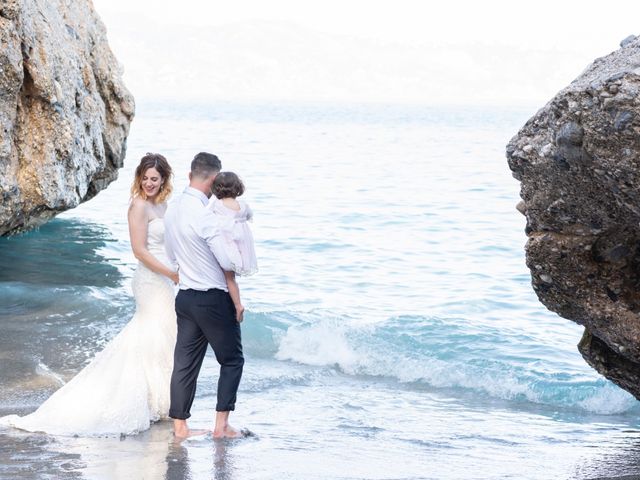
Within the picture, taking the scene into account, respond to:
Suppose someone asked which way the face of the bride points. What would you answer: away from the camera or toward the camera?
toward the camera

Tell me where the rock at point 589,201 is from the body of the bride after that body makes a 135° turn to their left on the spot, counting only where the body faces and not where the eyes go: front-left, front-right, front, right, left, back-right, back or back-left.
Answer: back-right

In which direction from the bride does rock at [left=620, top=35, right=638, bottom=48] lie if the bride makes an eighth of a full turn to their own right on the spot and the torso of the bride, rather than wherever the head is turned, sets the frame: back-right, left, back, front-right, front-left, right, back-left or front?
front-left

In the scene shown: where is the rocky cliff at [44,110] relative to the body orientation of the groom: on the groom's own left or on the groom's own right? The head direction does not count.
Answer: on the groom's own left

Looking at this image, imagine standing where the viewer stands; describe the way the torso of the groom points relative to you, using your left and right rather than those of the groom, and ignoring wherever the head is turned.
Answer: facing away from the viewer and to the right of the viewer

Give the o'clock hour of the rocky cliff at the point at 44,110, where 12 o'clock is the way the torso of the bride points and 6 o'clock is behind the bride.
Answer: The rocky cliff is roughly at 7 o'clock from the bride.

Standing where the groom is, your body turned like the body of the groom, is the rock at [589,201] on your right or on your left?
on your right

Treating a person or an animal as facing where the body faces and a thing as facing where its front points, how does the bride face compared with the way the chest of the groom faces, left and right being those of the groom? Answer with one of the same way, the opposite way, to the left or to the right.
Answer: to the right

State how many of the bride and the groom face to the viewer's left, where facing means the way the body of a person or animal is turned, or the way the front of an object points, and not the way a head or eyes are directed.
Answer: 0
